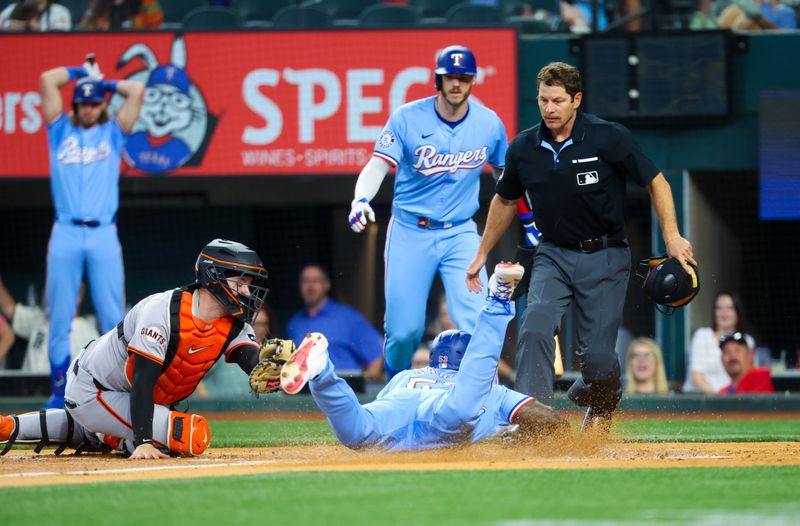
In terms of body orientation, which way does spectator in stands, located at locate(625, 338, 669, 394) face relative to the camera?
toward the camera

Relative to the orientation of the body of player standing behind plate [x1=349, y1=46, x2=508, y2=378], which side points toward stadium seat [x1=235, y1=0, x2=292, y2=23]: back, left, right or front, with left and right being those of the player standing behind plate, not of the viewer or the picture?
back

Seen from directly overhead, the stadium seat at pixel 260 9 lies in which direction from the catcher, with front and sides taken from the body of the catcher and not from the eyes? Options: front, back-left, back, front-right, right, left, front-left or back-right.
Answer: back-left

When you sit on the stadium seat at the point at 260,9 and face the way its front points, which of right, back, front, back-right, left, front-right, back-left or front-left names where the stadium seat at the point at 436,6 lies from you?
left

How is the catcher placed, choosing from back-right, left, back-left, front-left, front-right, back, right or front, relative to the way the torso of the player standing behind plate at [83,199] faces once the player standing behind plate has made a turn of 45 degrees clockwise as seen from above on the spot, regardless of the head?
front-left

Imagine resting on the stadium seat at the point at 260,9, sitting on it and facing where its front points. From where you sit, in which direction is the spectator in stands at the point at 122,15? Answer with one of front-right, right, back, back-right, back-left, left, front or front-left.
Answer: right

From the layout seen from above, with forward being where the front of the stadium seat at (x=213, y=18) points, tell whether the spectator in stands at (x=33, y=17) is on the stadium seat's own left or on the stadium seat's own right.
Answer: on the stadium seat's own right

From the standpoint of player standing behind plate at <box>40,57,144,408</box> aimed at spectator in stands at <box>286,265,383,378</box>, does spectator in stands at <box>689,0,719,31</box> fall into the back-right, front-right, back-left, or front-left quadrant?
front-right

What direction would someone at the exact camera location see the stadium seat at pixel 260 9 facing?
facing the viewer

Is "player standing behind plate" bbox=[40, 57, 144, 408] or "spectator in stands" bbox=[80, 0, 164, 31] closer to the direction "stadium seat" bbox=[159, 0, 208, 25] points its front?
the player standing behind plate

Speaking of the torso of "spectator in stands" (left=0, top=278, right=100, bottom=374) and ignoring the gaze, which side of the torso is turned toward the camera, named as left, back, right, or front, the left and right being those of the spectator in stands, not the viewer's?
front

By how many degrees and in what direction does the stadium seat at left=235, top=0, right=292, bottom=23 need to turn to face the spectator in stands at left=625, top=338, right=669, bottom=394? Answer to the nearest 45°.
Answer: approximately 45° to its left

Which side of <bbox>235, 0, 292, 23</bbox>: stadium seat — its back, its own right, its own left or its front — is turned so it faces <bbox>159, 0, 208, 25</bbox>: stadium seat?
right
